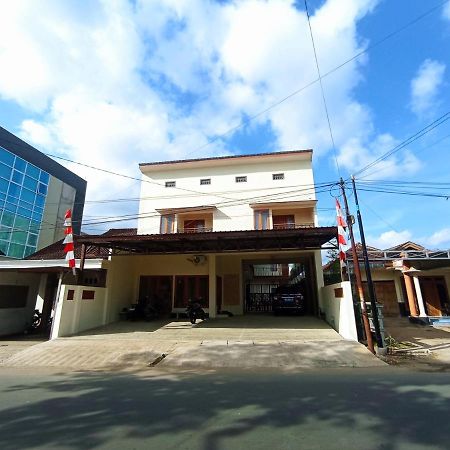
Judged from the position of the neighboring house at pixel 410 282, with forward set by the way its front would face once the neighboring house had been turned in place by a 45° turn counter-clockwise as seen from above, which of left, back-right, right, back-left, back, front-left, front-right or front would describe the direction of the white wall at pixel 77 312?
right

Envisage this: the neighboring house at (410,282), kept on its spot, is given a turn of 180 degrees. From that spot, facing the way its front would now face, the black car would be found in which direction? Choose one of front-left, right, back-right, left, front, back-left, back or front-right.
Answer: back-left

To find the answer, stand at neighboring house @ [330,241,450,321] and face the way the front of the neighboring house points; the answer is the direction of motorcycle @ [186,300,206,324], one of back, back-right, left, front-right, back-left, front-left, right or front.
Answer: front-right

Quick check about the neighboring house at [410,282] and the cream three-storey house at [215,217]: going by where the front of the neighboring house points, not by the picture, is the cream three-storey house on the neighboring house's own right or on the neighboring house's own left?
on the neighboring house's own right

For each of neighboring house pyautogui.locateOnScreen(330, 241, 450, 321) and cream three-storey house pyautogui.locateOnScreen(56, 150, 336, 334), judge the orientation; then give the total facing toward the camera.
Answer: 2

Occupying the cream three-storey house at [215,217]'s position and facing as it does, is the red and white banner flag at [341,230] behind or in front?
in front

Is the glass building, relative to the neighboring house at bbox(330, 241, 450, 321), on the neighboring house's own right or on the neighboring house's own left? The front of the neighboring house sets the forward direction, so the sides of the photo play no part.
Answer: on the neighboring house's own right

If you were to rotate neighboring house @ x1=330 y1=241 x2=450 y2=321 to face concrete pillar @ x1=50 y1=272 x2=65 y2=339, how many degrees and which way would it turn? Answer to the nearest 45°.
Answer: approximately 45° to its right

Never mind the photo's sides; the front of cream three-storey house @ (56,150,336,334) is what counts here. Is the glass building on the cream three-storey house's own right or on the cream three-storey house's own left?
on the cream three-storey house's own right

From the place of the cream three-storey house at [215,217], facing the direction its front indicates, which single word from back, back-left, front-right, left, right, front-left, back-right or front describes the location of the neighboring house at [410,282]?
left

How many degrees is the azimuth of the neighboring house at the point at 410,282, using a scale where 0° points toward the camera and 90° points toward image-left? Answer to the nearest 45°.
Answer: approximately 0°

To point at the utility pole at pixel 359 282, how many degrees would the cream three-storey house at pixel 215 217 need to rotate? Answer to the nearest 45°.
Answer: approximately 45° to its left
